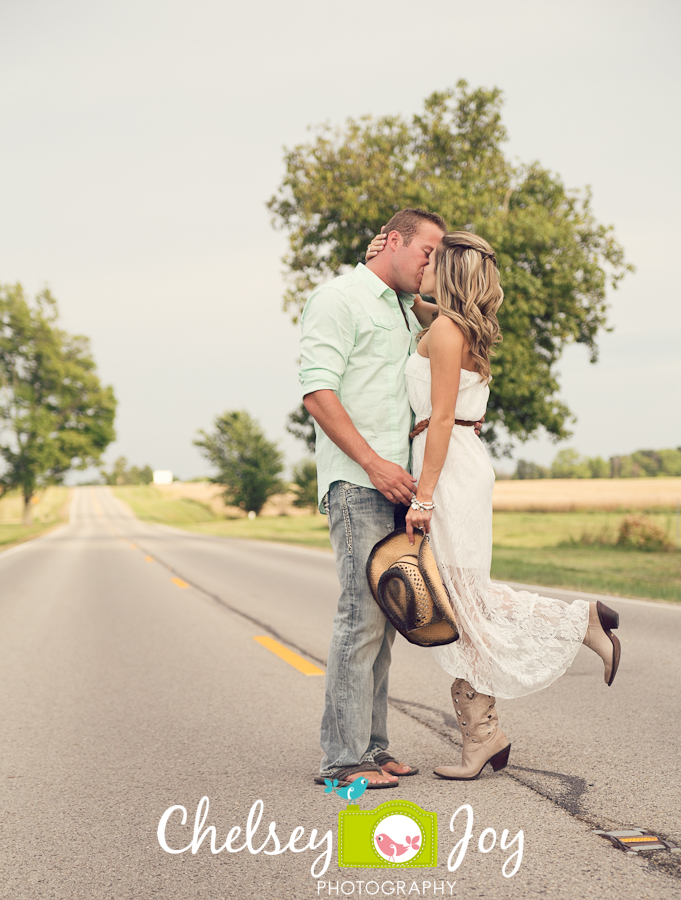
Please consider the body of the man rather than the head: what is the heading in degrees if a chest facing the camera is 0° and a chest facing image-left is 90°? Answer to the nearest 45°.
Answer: approximately 270°

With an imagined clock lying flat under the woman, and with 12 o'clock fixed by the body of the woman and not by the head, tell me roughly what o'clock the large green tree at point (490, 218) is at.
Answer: The large green tree is roughly at 3 o'clock from the woman.

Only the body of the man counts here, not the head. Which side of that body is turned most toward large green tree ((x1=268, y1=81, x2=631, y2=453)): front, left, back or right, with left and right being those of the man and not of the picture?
left

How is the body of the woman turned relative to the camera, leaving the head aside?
to the viewer's left

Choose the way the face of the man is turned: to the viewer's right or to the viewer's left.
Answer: to the viewer's right

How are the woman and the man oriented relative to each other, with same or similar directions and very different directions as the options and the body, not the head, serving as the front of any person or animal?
very different directions

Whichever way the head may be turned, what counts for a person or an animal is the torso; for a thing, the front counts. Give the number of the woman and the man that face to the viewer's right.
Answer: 1
